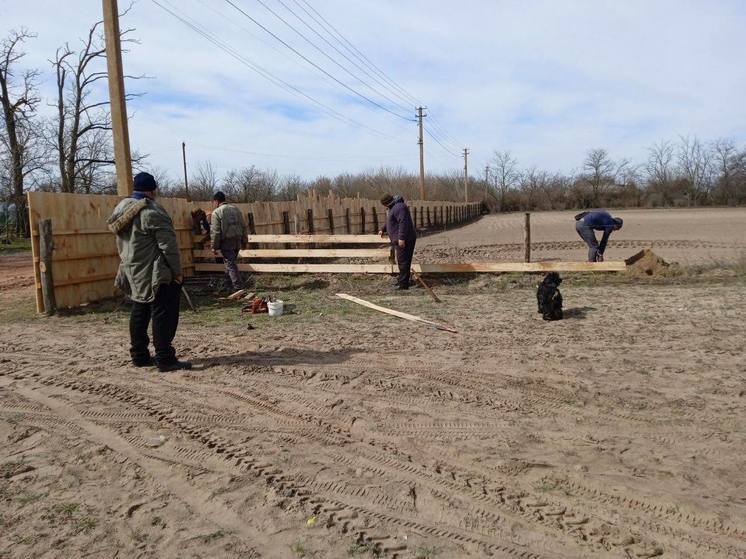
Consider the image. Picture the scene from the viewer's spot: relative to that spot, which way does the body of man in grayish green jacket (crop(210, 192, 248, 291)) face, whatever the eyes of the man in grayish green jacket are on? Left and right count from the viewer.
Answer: facing away from the viewer and to the left of the viewer

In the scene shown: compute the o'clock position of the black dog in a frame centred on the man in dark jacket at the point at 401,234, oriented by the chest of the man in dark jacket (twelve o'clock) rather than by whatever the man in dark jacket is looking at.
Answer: The black dog is roughly at 8 o'clock from the man in dark jacket.

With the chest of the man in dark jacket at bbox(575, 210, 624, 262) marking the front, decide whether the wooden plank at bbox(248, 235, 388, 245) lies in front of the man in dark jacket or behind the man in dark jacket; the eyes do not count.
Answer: behind

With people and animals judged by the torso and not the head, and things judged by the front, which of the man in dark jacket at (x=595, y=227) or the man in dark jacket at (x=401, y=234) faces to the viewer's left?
the man in dark jacket at (x=401, y=234)

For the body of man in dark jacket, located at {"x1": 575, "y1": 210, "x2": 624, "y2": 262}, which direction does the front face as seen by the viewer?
to the viewer's right

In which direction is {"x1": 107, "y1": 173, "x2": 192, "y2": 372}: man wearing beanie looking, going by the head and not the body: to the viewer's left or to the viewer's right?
to the viewer's right

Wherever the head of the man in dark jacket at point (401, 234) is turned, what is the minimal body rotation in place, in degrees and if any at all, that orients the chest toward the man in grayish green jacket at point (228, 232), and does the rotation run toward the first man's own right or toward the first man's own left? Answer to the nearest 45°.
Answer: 0° — they already face them
